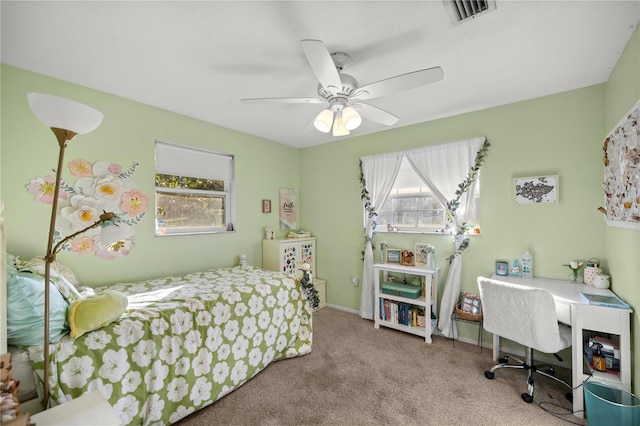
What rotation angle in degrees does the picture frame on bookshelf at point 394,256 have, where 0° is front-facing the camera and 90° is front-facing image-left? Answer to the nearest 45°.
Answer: approximately 0°

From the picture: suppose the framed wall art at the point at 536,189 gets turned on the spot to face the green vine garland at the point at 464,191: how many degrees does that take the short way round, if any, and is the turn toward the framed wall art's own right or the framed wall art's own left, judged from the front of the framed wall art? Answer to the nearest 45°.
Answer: approximately 90° to the framed wall art's own right

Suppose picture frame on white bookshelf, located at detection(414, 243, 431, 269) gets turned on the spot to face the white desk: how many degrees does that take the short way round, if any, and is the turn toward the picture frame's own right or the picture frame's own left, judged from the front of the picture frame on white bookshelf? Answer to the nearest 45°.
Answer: approximately 45° to the picture frame's own left

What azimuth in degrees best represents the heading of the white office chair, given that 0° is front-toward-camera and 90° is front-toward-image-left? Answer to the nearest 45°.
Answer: approximately 225°

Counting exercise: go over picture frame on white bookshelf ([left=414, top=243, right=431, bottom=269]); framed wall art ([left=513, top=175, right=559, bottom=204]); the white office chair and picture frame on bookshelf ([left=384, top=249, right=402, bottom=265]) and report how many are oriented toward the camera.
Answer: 3

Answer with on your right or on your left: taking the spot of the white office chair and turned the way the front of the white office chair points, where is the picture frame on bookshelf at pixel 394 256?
on your left

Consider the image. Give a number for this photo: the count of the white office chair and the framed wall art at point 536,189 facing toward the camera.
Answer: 1

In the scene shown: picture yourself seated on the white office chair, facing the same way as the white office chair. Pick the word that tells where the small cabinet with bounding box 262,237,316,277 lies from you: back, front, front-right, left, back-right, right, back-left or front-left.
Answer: back-left
